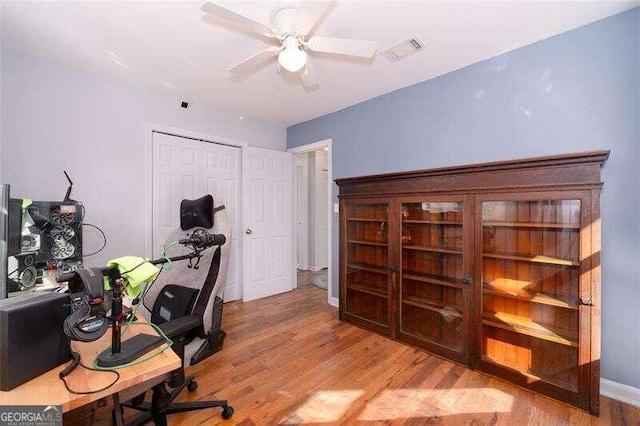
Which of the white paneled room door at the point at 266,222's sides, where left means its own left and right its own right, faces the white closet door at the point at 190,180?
right

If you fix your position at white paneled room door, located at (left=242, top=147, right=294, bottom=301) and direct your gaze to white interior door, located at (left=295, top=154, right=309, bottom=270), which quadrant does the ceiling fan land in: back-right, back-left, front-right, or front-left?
back-right

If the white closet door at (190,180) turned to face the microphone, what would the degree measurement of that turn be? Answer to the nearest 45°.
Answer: approximately 45° to its right

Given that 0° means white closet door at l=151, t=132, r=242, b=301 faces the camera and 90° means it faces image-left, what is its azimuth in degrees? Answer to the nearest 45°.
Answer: approximately 315°

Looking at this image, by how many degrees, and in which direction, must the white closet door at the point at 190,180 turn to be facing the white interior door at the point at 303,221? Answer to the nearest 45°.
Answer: approximately 90° to its left

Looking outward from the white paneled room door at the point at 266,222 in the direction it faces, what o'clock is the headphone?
The headphone is roughly at 2 o'clock from the white paneled room door.

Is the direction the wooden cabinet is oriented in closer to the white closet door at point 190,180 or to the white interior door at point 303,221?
the white closet door

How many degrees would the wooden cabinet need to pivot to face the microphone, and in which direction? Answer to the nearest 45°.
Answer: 0° — it already faces it
